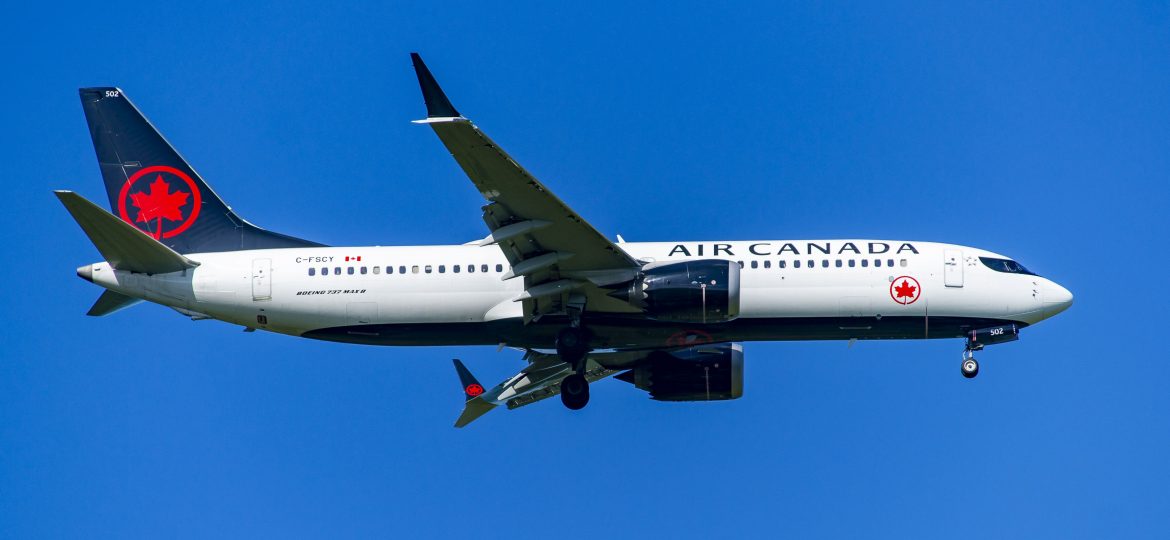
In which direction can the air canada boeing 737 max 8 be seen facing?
to the viewer's right
